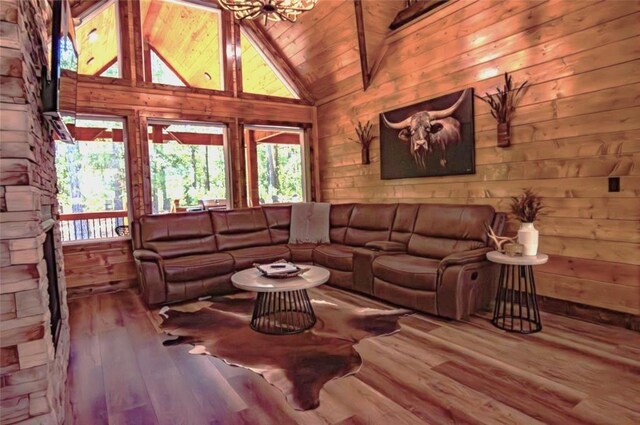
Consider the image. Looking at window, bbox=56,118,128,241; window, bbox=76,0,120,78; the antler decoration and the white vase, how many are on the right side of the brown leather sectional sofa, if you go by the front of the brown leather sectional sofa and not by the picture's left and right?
2

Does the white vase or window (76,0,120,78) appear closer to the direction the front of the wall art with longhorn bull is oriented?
the window

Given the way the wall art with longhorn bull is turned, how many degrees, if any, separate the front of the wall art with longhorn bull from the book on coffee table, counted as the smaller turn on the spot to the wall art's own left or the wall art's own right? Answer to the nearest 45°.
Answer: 0° — it already faces it

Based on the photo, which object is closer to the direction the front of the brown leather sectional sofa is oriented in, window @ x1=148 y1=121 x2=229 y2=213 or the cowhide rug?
the cowhide rug

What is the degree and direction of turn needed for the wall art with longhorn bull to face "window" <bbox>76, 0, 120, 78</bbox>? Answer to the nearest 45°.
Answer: approximately 45° to its right

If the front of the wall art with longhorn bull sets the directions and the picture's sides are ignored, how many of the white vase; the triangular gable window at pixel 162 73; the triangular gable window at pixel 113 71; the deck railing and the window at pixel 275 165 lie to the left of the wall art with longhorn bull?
1

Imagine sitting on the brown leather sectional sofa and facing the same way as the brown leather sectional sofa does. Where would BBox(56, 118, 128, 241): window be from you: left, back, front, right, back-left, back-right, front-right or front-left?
right

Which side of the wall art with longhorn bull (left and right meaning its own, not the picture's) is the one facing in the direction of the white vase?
left

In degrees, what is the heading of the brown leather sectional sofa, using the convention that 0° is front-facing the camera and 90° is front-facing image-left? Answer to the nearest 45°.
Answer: approximately 0°

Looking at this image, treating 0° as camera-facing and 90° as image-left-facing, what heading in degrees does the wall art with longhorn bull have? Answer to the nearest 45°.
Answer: approximately 45°

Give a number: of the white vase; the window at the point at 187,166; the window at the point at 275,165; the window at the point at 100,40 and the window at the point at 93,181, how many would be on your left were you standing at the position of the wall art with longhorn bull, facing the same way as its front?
1

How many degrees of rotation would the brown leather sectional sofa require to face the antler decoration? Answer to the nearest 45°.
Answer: approximately 45° to its left

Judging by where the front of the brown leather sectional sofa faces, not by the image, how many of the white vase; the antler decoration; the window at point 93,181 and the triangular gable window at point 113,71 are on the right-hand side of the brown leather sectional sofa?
2

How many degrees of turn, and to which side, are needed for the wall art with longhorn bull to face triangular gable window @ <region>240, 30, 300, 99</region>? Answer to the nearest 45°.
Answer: approximately 45° to its right

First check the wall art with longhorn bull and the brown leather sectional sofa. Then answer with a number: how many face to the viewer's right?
0
